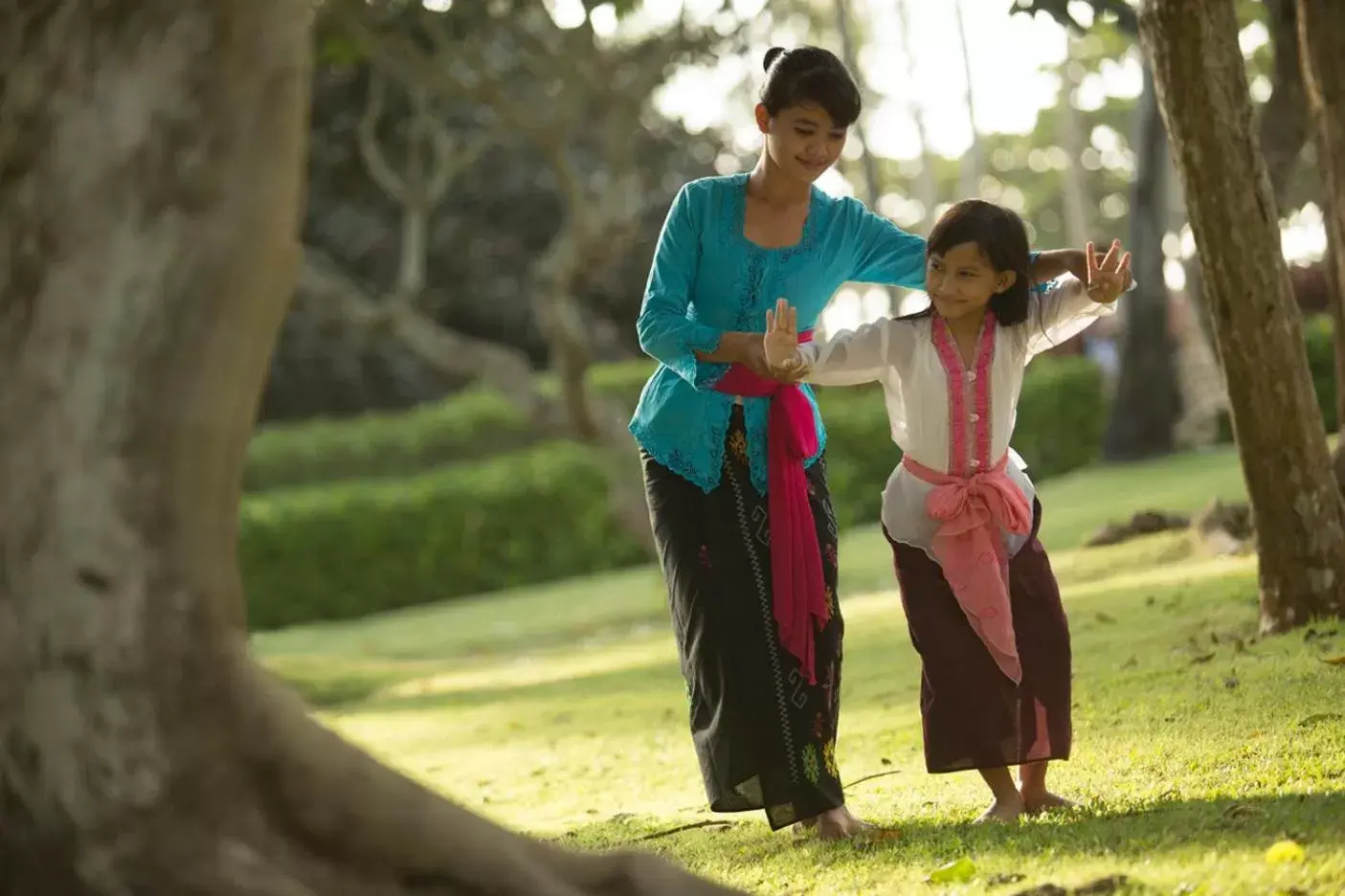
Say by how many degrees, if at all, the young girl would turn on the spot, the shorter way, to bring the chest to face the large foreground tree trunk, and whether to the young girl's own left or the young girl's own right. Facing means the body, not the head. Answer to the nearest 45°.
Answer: approximately 45° to the young girl's own right

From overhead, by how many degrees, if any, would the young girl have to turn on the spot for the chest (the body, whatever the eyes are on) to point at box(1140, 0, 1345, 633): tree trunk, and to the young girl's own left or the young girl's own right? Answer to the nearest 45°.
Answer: approximately 135° to the young girl's own left

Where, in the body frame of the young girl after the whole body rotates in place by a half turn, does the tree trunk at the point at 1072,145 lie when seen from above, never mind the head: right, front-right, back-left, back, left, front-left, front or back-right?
front

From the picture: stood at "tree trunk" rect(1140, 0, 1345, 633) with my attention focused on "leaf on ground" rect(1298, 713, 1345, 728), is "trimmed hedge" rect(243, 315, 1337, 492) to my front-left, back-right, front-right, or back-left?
back-right

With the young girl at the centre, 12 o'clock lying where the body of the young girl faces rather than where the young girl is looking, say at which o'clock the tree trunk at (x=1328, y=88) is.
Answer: The tree trunk is roughly at 7 o'clock from the young girl.

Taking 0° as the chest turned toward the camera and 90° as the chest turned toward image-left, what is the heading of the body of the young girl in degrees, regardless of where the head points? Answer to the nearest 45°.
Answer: approximately 0°

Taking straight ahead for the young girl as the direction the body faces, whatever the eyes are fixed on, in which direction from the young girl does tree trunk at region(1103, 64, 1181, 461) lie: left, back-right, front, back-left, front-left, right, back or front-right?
back

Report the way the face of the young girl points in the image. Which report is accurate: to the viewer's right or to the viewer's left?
to the viewer's left
